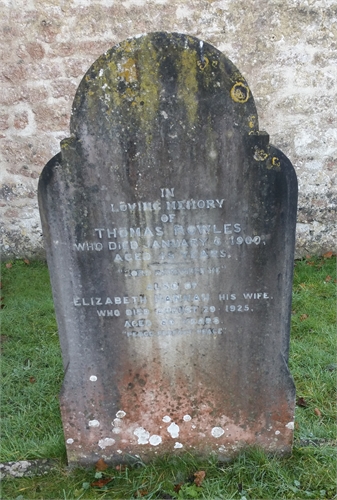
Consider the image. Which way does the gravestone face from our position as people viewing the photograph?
facing the viewer
